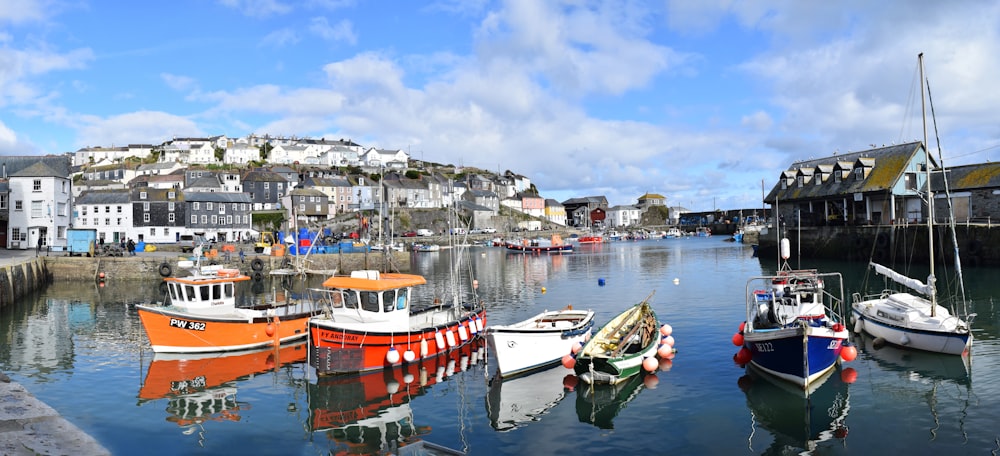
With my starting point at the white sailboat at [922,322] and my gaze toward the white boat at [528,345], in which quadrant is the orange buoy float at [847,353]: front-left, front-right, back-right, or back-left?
front-left

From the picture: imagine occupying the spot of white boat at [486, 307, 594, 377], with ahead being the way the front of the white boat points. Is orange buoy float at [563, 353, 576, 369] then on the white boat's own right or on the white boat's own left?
on the white boat's own left

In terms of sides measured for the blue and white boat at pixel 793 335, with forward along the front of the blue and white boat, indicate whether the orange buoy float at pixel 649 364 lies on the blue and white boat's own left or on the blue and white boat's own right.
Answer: on the blue and white boat's own right

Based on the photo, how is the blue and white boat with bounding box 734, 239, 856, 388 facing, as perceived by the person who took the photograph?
facing the viewer

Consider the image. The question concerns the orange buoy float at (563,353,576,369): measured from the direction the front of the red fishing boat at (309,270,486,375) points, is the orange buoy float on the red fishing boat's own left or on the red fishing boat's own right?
on the red fishing boat's own left

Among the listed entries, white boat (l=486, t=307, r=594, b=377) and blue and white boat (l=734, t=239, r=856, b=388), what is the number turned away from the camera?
0
